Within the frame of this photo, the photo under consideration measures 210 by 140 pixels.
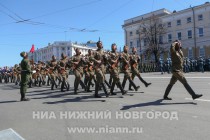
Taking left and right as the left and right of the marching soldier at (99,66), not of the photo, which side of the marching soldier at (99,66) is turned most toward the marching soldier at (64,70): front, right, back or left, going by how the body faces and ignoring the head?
back

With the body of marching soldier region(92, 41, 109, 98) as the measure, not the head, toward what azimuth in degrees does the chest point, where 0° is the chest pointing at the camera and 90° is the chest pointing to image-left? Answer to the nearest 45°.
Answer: approximately 315°

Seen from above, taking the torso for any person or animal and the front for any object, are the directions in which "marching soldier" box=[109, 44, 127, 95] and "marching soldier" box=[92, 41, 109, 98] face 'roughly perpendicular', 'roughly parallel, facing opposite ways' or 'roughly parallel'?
roughly parallel

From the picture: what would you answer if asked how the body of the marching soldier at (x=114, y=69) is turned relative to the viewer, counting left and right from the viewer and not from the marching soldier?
facing the viewer and to the right of the viewer

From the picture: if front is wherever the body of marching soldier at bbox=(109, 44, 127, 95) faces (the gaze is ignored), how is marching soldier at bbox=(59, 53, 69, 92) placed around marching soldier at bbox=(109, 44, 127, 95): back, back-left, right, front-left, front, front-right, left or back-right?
back

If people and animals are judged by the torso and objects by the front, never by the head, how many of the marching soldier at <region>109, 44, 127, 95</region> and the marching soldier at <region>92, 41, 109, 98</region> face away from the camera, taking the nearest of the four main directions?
0

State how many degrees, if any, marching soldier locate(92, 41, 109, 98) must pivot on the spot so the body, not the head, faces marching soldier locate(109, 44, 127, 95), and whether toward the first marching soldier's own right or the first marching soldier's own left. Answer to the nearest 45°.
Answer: approximately 90° to the first marching soldier's own left

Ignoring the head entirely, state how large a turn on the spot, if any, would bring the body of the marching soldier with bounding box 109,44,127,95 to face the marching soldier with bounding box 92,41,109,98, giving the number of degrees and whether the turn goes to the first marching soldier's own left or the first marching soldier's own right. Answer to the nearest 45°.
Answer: approximately 90° to the first marching soldier's own right
